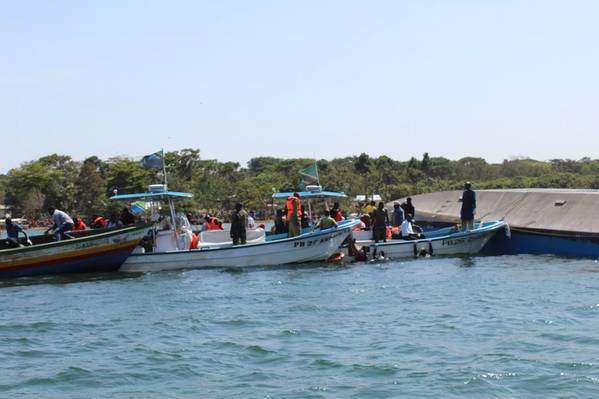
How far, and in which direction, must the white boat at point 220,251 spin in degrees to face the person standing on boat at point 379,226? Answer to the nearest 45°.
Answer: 0° — it already faces them

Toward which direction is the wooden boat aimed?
to the viewer's right

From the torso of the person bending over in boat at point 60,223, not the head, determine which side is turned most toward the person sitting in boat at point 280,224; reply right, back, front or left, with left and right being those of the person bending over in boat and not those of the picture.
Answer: back

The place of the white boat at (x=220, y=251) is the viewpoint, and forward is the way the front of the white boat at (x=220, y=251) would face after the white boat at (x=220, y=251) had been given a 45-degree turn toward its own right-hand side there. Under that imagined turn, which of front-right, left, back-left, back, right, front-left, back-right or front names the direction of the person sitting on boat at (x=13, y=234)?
back-right

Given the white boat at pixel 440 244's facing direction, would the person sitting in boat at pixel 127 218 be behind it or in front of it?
behind

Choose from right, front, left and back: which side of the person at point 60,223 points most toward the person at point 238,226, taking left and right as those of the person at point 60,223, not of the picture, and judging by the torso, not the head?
back

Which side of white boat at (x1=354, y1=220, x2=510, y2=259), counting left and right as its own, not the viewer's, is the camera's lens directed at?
right

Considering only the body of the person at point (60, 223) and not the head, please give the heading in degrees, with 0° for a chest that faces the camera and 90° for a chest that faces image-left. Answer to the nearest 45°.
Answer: approximately 90°
